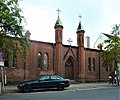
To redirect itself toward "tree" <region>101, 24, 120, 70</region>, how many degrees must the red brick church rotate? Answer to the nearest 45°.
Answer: approximately 45° to its left

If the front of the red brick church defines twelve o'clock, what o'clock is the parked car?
The parked car is roughly at 2 o'clock from the red brick church.

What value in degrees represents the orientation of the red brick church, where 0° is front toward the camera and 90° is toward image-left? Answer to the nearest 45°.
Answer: approximately 315°

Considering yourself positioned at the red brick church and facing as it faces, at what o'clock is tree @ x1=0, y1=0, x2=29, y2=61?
The tree is roughly at 2 o'clock from the red brick church.
